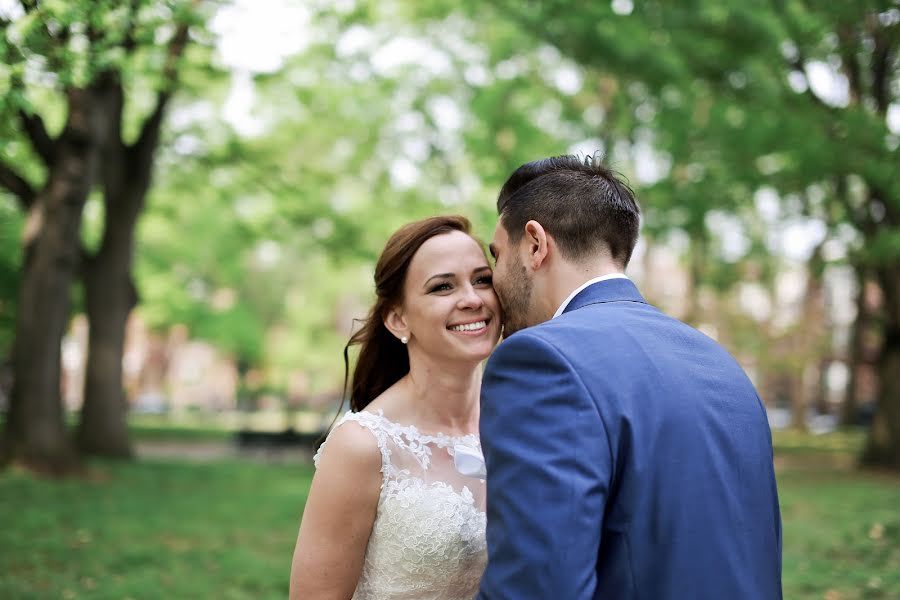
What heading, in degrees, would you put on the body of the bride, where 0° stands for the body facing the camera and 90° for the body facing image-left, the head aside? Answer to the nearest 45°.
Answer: approximately 315°

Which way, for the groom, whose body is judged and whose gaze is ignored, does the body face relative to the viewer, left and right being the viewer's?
facing away from the viewer and to the left of the viewer

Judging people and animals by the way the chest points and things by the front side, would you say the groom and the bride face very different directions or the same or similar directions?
very different directions

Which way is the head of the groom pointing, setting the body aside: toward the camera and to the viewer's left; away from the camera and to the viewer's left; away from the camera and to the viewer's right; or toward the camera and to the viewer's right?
away from the camera and to the viewer's left

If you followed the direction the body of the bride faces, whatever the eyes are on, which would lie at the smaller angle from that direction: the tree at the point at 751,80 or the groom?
the groom

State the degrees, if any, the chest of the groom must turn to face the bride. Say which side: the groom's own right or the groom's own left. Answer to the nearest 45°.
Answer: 0° — they already face them

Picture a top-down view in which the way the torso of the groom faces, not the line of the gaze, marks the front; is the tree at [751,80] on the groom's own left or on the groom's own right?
on the groom's own right

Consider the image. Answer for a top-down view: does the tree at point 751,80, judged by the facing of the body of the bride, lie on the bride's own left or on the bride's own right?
on the bride's own left

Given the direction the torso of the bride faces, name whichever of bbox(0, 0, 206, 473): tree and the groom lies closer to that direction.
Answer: the groom

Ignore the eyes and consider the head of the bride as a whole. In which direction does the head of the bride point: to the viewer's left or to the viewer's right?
to the viewer's right
